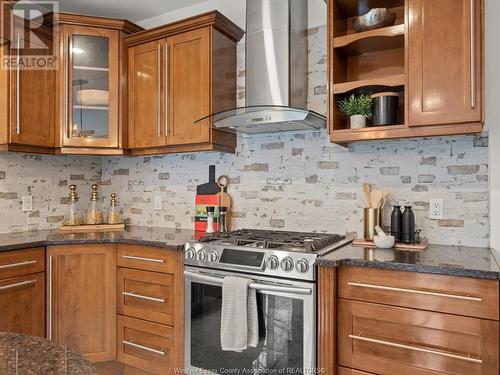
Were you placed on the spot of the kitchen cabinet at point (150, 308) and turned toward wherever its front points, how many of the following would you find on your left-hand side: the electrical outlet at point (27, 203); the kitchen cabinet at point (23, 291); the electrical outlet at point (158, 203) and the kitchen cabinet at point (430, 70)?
1

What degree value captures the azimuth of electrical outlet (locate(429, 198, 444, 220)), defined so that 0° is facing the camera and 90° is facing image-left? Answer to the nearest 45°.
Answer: approximately 0°

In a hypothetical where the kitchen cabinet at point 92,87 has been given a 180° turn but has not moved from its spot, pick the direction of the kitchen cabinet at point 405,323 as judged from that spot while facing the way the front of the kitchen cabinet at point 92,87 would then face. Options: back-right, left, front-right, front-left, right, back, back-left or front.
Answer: back-right

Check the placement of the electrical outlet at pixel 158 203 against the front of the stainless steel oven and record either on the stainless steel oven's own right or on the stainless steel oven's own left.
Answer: on the stainless steel oven's own right

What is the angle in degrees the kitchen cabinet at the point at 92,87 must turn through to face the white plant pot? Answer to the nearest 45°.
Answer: approximately 45° to its left

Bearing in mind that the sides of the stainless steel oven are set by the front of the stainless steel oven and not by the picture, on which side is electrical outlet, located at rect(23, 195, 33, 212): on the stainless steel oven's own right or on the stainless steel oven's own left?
on the stainless steel oven's own right

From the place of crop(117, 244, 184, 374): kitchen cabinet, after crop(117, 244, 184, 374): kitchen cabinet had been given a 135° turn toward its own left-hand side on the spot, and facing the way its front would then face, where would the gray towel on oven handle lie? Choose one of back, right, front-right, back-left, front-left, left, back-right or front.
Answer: front-right

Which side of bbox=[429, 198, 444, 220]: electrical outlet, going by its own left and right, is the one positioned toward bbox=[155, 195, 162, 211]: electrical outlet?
right

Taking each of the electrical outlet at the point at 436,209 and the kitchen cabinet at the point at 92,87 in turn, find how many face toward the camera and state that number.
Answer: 2

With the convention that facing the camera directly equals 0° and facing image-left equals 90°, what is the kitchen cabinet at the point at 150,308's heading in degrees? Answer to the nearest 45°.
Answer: approximately 45°

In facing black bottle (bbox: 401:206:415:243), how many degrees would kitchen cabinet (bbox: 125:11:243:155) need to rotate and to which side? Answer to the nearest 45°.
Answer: approximately 90° to its left

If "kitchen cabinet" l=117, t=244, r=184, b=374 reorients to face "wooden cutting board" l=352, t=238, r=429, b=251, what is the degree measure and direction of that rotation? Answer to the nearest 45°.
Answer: approximately 90° to its left

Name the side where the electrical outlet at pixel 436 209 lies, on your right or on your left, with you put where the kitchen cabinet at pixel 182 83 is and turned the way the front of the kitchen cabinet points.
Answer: on your left
